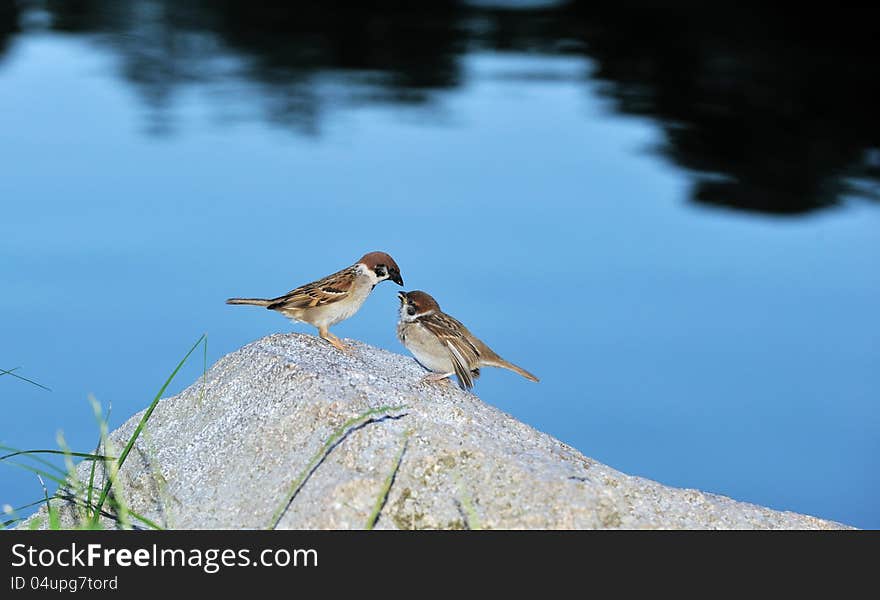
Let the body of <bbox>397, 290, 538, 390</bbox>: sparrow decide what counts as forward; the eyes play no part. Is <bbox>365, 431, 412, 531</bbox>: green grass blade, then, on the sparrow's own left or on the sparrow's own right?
on the sparrow's own left

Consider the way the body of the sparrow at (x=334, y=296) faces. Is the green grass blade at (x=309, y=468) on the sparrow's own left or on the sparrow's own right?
on the sparrow's own right

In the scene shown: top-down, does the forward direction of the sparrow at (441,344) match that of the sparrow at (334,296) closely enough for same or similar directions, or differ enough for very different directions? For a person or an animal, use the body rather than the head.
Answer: very different directions

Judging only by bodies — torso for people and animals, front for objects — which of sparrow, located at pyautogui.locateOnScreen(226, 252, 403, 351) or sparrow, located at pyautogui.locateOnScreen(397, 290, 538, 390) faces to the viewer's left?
sparrow, located at pyautogui.locateOnScreen(397, 290, 538, 390)

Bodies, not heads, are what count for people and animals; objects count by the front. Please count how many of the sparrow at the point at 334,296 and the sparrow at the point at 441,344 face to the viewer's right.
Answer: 1

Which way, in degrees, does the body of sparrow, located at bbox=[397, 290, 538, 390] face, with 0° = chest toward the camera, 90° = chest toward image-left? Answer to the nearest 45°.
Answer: approximately 90°

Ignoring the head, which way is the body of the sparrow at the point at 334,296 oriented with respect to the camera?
to the viewer's right
